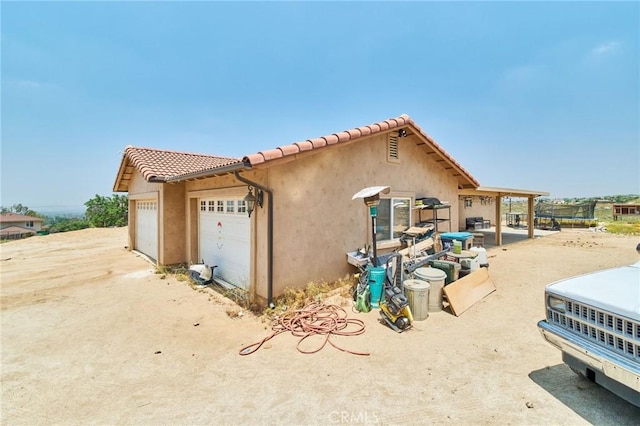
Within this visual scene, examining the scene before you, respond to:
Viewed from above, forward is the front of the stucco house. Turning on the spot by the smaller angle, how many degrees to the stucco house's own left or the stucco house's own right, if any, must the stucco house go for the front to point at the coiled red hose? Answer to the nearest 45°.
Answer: approximately 45° to the stucco house's own left

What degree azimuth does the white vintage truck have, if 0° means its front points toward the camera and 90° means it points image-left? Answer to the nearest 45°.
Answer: approximately 45°

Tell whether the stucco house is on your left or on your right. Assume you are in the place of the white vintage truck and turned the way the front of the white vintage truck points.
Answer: on your right

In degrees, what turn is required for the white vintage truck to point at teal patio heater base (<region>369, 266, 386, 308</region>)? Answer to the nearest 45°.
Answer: approximately 45° to its right

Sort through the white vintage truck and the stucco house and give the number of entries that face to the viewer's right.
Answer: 0

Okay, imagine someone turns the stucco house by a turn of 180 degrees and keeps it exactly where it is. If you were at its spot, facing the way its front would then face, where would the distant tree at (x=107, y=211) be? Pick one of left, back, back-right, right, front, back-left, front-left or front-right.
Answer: left

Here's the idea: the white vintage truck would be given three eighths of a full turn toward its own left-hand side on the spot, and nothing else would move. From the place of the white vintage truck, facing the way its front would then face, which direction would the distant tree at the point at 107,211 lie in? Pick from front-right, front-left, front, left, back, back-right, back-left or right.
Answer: back

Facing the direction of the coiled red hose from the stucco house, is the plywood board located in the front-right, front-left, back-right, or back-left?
front-left

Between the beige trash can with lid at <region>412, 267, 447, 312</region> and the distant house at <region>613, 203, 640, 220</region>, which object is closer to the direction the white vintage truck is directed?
the beige trash can with lid

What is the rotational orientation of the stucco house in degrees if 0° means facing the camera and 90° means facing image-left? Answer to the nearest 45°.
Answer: approximately 45°

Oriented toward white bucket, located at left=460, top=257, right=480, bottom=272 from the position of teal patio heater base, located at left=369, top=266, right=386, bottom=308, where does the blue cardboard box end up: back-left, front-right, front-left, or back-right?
front-left

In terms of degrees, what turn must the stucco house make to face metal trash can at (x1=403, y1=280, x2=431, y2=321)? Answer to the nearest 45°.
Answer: approximately 90° to its left

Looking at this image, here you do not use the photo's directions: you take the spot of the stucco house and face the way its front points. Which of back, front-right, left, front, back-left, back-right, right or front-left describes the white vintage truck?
left

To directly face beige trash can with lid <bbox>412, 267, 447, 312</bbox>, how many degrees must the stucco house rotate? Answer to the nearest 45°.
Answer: approximately 90° to its left
